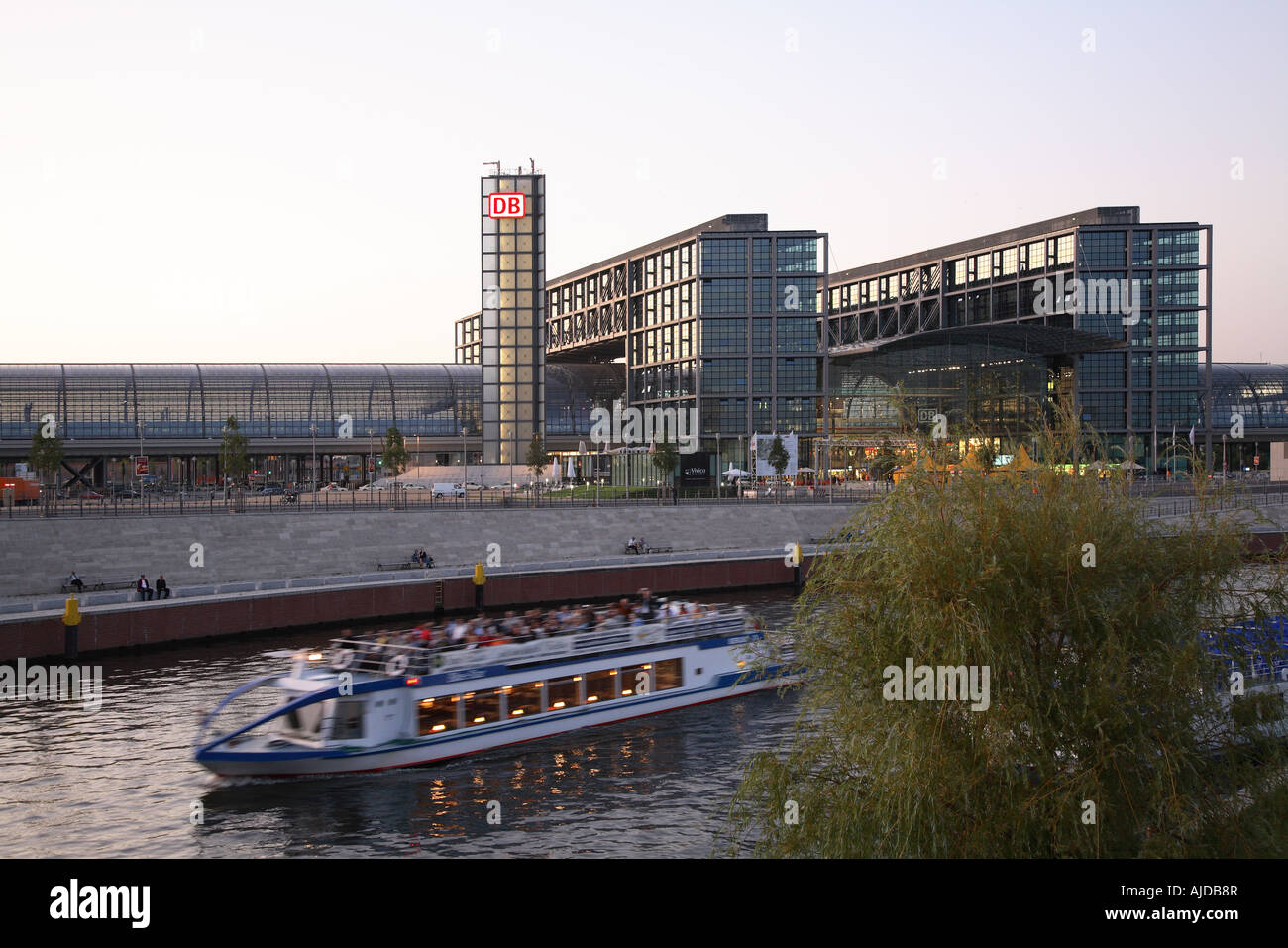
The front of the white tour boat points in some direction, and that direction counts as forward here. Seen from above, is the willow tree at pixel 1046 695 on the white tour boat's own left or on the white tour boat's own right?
on the white tour boat's own left

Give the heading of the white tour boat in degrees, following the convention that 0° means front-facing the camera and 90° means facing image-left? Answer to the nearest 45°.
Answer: approximately 45°
